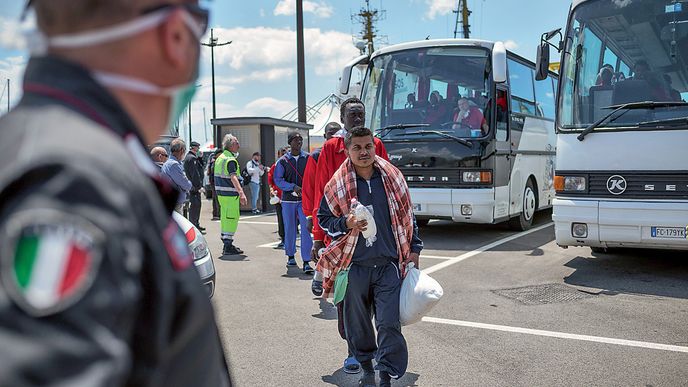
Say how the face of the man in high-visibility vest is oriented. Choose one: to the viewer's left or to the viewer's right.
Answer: to the viewer's right

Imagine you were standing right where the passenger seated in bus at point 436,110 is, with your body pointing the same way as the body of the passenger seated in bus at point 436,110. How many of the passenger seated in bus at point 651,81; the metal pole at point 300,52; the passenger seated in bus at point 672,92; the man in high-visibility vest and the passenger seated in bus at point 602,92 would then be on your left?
3

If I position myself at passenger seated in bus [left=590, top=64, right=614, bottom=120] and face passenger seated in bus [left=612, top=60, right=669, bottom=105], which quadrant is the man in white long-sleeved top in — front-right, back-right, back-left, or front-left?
back-left

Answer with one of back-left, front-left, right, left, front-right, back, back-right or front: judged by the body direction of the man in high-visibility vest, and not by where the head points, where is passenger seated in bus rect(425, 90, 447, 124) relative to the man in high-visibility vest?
front

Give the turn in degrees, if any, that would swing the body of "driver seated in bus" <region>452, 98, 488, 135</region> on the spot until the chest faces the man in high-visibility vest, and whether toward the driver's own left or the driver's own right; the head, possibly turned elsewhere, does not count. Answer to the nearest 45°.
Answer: approximately 45° to the driver's own right

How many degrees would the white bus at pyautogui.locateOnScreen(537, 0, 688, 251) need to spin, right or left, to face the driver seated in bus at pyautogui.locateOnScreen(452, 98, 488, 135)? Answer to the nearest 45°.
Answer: approximately 135° to its right

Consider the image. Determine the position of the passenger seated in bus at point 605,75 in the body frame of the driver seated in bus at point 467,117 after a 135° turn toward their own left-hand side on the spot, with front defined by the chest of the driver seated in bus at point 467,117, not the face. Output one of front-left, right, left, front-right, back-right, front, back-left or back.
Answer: front-right

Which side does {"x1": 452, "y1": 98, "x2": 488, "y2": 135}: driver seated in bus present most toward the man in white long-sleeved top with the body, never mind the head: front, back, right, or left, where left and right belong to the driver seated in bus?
right

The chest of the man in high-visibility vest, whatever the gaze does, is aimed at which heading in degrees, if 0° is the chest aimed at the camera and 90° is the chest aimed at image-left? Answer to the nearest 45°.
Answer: approximately 270°

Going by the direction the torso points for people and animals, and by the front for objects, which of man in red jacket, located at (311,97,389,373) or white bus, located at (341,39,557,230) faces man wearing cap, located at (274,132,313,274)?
the white bus

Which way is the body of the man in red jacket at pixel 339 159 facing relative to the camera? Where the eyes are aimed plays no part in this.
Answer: toward the camera

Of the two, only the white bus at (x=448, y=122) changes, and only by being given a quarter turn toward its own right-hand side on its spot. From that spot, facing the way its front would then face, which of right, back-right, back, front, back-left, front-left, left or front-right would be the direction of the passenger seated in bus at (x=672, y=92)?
back

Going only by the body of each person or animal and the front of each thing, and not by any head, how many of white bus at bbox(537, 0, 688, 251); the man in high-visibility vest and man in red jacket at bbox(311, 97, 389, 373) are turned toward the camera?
2

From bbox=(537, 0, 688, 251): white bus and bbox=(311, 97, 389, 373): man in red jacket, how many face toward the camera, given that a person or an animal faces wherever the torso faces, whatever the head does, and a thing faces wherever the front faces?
2

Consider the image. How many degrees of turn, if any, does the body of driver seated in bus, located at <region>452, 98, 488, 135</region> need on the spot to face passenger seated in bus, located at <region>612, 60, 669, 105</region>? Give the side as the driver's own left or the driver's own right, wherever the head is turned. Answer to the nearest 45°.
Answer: approximately 90° to the driver's own left

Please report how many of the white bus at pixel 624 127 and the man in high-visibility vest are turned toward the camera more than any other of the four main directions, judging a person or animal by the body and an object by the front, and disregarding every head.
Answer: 1

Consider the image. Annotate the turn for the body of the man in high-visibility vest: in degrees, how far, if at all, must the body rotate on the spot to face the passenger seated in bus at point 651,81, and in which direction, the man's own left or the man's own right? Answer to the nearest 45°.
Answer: approximately 45° to the man's own right
